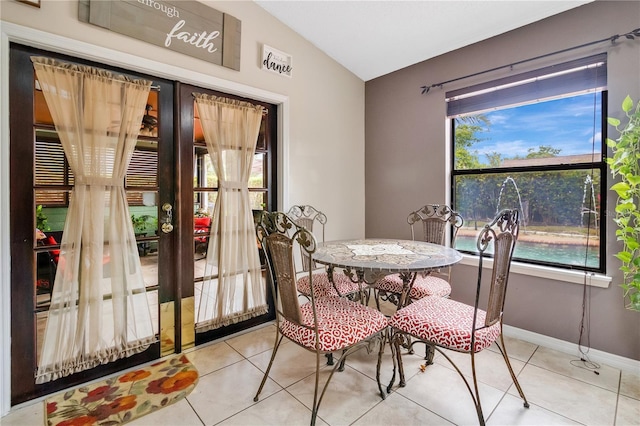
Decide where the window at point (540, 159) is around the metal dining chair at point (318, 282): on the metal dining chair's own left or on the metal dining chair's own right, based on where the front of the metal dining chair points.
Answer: on the metal dining chair's own left

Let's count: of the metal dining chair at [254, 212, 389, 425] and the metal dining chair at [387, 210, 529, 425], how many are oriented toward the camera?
0

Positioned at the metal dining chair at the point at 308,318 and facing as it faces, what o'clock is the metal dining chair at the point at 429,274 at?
the metal dining chair at the point at 429,274 is roughly at 12 o'clock from the metal dining chair at the point at 308,318.

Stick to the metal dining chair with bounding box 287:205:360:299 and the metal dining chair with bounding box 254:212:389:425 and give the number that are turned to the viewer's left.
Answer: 0

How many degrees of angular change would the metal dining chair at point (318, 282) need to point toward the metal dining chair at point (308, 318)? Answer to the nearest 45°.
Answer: approximately 45° to its right

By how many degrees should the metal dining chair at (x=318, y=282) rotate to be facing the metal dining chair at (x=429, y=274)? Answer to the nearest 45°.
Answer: approximately 45° to its left

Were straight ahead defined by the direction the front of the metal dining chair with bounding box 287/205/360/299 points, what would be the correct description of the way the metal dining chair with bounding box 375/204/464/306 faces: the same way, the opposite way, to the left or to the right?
to the right

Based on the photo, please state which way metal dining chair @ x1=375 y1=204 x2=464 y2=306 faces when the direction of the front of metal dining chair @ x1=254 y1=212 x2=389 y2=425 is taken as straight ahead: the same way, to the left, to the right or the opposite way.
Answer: the opposite way

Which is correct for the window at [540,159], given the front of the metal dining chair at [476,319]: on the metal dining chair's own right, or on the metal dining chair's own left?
on the metal dining chair's own right

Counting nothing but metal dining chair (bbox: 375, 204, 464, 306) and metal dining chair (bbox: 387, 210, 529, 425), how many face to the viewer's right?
0

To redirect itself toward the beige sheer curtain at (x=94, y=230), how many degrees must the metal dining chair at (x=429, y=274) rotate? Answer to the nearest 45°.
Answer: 0° — it already faces it

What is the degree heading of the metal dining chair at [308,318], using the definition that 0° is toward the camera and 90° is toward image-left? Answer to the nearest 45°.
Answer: approximately 225°

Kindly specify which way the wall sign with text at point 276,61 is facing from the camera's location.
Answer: facing the viewer and to the right of the viewer
